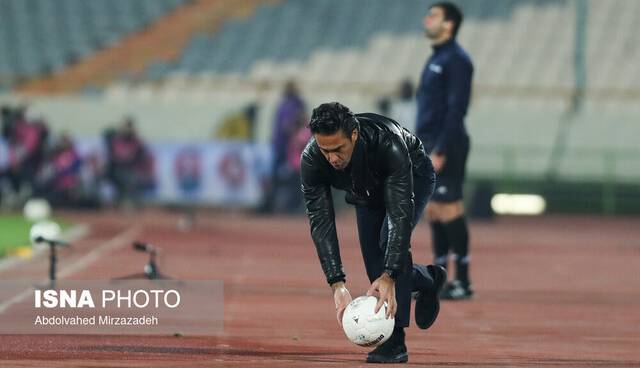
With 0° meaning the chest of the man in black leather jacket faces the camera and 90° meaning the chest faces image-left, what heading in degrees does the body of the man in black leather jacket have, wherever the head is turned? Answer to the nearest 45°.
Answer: approximately 45°

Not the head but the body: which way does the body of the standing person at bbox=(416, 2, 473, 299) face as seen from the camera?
to the viewer's left

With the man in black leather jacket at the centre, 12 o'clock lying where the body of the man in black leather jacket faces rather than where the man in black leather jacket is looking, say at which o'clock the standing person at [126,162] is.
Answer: The standing person is roughly at 4 o'clock from the man in black leather jacket.

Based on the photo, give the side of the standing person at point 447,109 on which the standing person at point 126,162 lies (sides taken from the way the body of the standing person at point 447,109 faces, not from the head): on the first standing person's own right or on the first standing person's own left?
on the first standing person's own right

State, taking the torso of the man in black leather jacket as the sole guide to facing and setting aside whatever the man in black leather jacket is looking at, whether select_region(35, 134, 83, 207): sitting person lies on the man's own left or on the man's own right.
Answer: on the man's own right
